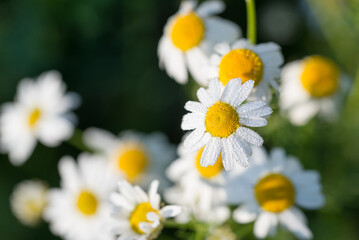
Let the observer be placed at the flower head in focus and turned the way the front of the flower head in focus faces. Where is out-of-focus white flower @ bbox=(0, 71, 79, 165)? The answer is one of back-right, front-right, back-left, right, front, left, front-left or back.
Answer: back-right

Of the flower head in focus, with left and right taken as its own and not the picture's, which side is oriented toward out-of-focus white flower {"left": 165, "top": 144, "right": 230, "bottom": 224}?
back

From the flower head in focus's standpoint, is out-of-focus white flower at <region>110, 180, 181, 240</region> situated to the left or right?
on its right

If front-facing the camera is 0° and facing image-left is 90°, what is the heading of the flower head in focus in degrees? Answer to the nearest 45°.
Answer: approximately 0°

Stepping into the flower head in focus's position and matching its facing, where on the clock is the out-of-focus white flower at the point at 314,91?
The out-of-focus white flower is roughly at 7 o'clock from the flower head in focus.
